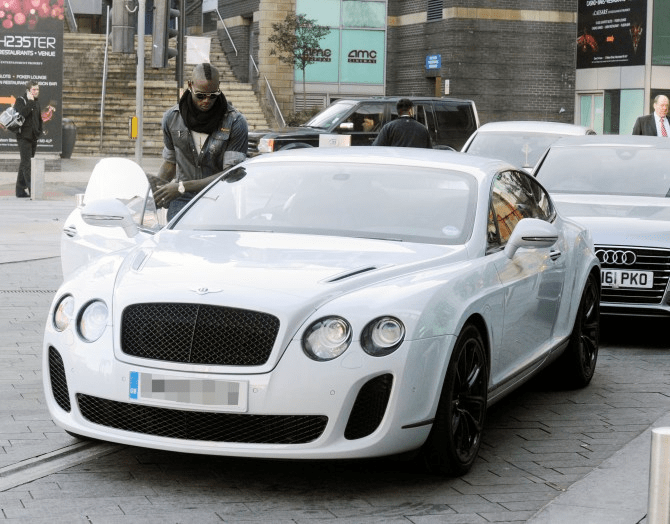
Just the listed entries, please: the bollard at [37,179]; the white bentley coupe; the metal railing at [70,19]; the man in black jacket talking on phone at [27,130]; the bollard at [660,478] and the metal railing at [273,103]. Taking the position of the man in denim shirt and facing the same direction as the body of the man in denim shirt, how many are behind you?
4

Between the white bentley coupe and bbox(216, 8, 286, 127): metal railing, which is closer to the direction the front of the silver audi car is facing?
the white bentley coupe

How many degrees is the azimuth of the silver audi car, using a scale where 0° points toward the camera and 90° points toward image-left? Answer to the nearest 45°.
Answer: approximately 0°

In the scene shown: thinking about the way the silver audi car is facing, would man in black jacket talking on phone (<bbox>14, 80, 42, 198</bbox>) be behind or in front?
behind

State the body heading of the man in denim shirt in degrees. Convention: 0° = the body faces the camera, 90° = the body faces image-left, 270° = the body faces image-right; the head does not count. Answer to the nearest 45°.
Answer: approximately 0°

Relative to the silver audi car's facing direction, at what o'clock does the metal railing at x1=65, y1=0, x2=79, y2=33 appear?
The metal railing is roughly at 5 o'clock from the silver audi car.

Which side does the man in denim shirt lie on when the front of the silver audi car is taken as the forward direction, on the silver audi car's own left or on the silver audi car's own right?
on the silver audi car's own right

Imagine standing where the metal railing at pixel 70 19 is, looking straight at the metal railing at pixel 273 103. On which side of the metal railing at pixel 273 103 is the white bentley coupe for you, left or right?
right

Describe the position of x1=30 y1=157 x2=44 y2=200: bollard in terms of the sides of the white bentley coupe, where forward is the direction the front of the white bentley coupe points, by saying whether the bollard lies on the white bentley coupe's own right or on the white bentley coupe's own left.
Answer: on the white bentley coupe's own right

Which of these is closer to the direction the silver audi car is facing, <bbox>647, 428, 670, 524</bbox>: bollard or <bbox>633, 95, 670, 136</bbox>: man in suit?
the bollard

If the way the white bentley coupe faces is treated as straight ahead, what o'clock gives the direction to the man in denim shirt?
The man in denim shirt is roughly at 4 o'clock from the white bentley coupe.

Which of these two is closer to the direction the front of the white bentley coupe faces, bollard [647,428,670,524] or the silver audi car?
the bollard
